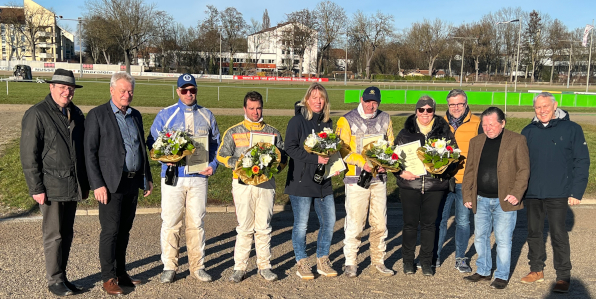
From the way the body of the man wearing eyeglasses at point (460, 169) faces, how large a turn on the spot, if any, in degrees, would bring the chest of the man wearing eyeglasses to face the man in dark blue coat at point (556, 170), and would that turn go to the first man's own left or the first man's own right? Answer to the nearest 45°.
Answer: approximately 90° to the first man's own left

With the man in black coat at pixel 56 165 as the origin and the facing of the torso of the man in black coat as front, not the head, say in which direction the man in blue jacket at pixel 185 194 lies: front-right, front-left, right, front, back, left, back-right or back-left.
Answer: front-left

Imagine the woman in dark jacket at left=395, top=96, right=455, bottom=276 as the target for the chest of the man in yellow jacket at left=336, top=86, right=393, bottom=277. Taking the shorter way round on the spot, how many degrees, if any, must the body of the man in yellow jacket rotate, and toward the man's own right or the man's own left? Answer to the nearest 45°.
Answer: approximately 90° to the man's own left

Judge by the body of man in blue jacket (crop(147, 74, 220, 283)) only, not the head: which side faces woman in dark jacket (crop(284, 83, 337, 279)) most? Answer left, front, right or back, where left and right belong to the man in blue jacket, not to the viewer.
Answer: left

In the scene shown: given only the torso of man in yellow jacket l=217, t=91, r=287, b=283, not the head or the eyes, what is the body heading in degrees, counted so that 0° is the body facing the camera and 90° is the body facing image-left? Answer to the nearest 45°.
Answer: approximately 0°

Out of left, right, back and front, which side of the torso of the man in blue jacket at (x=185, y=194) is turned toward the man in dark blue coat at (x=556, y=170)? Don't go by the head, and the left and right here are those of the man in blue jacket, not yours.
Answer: left

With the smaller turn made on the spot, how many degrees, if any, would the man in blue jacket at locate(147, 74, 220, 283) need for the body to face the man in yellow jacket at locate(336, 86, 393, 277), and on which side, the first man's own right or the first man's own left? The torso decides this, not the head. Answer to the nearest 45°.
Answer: approximately 90° to the first man's own left
